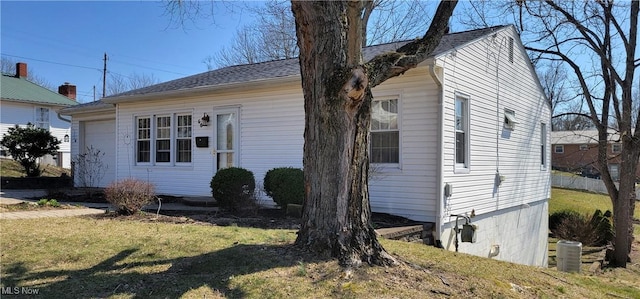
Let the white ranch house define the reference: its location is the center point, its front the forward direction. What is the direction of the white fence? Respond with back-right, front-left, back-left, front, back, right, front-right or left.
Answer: back

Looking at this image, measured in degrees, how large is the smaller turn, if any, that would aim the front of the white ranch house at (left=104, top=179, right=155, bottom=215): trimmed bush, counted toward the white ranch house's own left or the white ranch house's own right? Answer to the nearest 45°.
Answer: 0° — it already faces it

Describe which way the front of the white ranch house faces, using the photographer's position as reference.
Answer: facing the viewer and to the left of the viewer

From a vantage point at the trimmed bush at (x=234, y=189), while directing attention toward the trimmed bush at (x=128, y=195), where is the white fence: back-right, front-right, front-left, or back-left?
back-right

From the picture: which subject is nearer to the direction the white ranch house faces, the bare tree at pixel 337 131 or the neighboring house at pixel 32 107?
the bare tree

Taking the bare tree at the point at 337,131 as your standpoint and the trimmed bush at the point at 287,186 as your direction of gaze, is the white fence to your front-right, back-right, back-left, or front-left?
front-right

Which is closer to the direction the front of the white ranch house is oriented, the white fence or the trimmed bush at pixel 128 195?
the trimmed bush

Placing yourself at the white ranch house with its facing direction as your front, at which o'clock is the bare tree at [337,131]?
The bare tree is roughly at 11 o'clock from the white ranch house.

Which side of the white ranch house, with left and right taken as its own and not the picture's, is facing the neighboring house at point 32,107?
right

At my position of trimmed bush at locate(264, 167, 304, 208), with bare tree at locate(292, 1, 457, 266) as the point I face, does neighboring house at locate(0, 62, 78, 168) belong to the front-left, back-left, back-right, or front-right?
back-right
